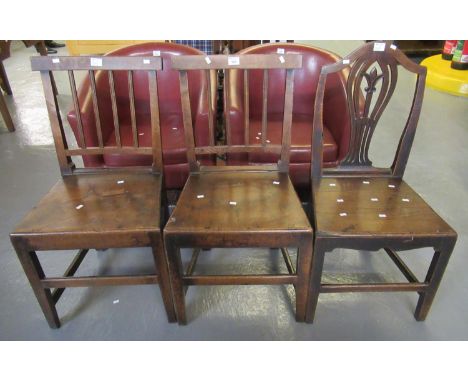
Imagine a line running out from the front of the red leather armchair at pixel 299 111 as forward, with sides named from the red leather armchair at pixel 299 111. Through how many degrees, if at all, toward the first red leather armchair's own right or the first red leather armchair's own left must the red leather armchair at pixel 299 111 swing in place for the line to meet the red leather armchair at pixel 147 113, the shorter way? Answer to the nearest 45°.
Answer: approximately 90° to the first red leather armchair's own right

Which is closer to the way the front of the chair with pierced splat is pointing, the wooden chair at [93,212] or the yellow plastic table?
the wooden chair

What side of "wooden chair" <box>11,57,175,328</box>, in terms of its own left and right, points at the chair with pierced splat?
left

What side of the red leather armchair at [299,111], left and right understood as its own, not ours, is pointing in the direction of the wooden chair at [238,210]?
front

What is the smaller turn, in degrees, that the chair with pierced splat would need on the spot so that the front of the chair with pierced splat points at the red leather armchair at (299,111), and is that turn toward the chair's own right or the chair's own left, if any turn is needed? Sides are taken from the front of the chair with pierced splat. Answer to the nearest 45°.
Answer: approximately 135° to the chair's own right

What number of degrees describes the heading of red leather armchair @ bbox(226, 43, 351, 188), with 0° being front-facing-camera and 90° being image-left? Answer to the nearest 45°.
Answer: approximately 0°

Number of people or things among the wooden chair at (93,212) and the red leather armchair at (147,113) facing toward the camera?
2

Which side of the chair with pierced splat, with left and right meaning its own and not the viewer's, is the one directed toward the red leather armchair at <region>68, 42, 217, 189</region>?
right

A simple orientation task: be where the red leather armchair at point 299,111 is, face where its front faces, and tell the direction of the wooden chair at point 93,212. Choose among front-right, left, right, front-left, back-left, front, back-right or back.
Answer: front-right

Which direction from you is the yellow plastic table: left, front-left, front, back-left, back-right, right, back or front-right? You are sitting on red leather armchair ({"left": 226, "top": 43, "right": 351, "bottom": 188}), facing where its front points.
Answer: back-left

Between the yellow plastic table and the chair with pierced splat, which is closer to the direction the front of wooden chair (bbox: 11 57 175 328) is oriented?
the chair with pierced splat
